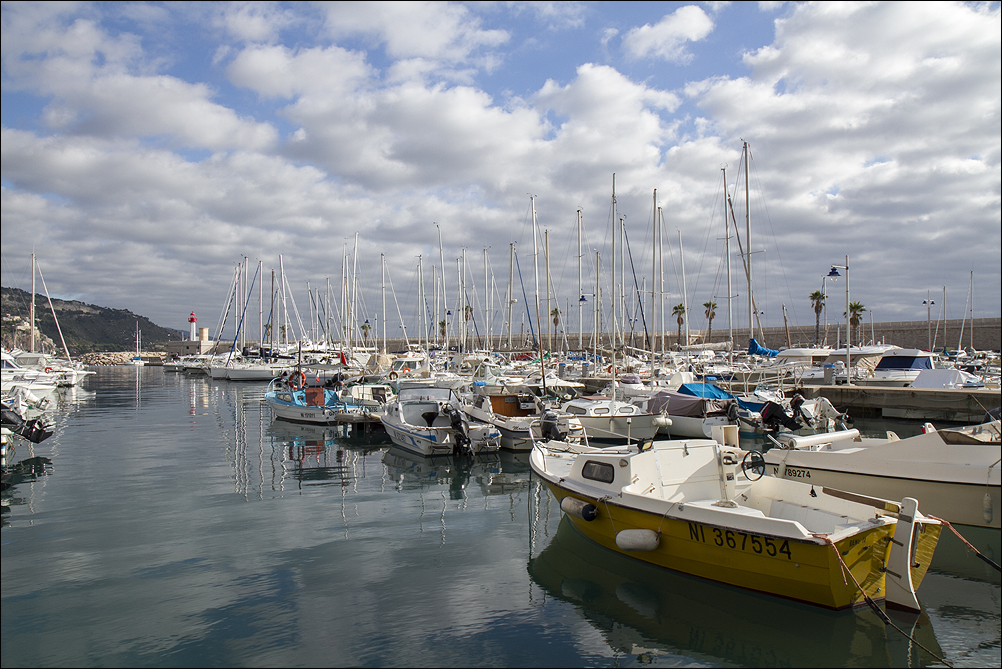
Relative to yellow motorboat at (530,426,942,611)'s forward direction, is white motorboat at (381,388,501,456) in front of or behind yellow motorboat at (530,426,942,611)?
in front

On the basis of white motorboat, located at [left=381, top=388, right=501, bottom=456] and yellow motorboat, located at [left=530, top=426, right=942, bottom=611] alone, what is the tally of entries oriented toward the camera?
0

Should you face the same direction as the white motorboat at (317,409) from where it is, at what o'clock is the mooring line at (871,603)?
The mooring line is roughly at 7 o'clock from the white motorboat.

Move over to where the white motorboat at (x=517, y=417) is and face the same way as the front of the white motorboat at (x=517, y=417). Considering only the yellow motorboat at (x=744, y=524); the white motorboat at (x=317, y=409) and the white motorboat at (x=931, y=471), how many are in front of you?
1

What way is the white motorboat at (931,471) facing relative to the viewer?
to the viewer's left

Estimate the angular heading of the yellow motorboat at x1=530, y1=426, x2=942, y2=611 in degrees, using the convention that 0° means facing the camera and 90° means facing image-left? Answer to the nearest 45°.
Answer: approximately 135°

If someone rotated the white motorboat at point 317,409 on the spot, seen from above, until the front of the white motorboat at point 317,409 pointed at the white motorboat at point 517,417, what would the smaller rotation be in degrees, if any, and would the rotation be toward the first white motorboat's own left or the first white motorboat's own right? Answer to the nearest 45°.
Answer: approximately 180°

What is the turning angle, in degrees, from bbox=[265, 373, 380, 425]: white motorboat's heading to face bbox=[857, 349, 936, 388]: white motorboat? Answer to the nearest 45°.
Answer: approximately 135° to its right

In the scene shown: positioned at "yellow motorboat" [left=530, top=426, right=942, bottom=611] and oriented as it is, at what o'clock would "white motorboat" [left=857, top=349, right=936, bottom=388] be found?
The white motorboat is roughly at 2 o'clock from the yellow motorboat.

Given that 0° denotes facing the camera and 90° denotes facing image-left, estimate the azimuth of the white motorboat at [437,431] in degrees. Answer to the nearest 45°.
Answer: approximately 135°

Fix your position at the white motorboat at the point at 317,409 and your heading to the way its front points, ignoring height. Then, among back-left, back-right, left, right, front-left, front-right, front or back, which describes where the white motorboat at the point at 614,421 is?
back

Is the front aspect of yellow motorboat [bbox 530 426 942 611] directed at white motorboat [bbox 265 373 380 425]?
yes
